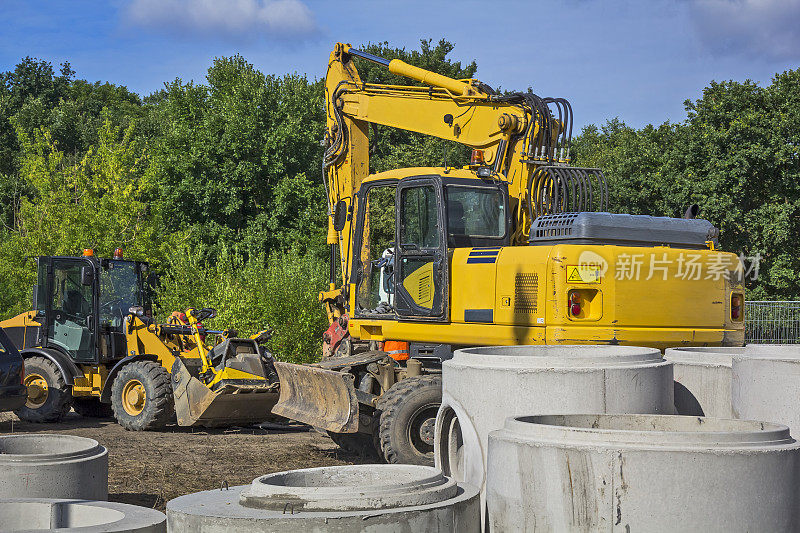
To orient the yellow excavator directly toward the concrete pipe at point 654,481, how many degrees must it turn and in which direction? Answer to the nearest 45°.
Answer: approximately 135° to its left

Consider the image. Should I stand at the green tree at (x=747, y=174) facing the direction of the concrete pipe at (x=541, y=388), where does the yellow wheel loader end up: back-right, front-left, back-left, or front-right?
front-right

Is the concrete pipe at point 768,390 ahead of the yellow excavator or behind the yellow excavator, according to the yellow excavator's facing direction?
behind

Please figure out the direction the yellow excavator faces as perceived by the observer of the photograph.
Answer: facing away from the viewer and to the left of the viewer

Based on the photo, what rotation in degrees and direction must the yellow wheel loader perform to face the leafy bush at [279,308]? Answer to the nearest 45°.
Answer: approximately 90° to its left

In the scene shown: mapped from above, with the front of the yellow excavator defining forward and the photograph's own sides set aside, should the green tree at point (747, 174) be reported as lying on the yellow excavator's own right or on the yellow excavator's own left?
on the yellow excavator's own right

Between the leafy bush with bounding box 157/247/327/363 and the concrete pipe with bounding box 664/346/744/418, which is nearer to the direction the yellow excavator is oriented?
the leafy bush

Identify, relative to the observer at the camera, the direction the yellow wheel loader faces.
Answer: facing the viewer and to the right of the viewer

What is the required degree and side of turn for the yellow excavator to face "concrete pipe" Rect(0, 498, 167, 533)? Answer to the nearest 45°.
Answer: approximately 135° to its left

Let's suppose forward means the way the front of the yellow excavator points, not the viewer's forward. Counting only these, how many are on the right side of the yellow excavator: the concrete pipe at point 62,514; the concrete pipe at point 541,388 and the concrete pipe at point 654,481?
0

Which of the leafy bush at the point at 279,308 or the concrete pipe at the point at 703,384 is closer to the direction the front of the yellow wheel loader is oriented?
the concrete pipe

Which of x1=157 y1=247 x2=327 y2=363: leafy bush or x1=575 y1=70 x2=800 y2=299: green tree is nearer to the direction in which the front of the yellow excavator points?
the leafy bush

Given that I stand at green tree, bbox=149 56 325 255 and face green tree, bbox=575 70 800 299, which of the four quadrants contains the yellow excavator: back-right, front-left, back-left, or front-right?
front-right

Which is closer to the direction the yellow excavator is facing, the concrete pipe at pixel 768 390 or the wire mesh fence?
the wire mesh fence

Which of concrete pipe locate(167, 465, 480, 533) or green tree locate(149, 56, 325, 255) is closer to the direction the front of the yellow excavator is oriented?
the green tree

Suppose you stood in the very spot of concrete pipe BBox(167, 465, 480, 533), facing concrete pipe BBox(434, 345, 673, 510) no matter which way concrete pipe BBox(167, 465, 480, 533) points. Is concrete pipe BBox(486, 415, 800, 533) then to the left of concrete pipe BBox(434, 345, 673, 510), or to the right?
right

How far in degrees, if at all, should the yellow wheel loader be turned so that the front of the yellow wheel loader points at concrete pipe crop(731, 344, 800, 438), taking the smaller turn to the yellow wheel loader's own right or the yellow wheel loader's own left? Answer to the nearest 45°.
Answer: approximately 45° to the yellow wheel loader's own right

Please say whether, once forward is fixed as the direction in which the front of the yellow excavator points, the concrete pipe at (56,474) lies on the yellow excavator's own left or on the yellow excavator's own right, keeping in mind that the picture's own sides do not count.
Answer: on the yellow excavator's own left

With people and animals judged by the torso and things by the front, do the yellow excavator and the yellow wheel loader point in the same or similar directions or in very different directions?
very different directions
